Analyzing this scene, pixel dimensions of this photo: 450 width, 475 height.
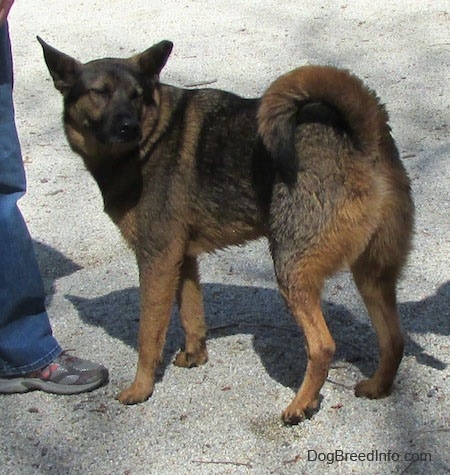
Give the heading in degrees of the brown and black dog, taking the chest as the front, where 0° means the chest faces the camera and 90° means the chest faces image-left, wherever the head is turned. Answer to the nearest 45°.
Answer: approximately 135°
